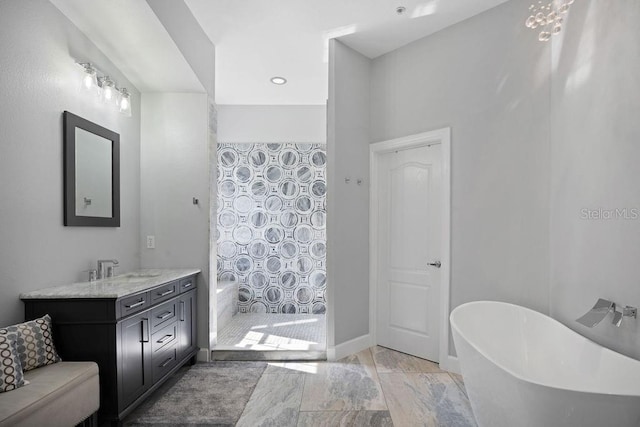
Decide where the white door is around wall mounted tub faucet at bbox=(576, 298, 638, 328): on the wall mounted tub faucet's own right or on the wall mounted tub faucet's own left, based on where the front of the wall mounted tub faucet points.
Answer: on the wall mounted tub faucet's own right

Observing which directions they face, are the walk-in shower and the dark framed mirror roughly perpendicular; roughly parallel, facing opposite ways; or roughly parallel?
roughly perpendicular

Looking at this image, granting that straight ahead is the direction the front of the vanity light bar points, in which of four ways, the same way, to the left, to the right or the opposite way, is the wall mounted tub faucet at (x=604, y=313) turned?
the opposite way

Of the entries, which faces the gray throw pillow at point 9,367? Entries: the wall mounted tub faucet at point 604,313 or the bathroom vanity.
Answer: the wall mounted tub faucet

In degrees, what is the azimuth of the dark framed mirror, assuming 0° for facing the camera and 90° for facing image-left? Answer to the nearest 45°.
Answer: approximately 315°

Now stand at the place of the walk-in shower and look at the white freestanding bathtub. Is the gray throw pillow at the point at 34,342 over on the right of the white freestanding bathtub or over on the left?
right
